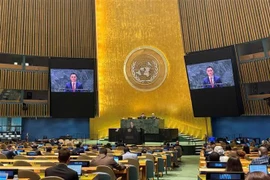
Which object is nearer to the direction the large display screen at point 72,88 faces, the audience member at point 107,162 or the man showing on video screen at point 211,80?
the audience member

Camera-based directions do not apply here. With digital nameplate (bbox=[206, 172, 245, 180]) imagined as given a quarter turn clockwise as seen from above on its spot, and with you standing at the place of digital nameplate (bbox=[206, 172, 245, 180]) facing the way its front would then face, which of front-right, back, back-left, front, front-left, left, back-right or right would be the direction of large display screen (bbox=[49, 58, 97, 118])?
front-right

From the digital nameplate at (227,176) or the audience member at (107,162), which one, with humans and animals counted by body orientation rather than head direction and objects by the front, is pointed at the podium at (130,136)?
the audience member

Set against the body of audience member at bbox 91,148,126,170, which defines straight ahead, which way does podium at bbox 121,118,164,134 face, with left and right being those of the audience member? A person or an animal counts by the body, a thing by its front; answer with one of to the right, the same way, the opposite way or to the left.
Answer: the opposite way

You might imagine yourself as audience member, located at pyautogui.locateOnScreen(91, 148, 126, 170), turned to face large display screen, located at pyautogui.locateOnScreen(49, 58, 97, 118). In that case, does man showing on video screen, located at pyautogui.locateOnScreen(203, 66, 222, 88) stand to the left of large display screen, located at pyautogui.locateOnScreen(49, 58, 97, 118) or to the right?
right

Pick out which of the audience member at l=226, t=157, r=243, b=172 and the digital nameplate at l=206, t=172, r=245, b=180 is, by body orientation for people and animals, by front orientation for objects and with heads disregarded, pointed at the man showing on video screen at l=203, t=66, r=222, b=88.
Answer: the audience member

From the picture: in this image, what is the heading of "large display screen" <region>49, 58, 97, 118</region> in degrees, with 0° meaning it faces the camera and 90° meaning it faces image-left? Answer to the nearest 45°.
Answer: approximately 0°

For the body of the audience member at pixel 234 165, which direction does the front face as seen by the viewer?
away from the camera
